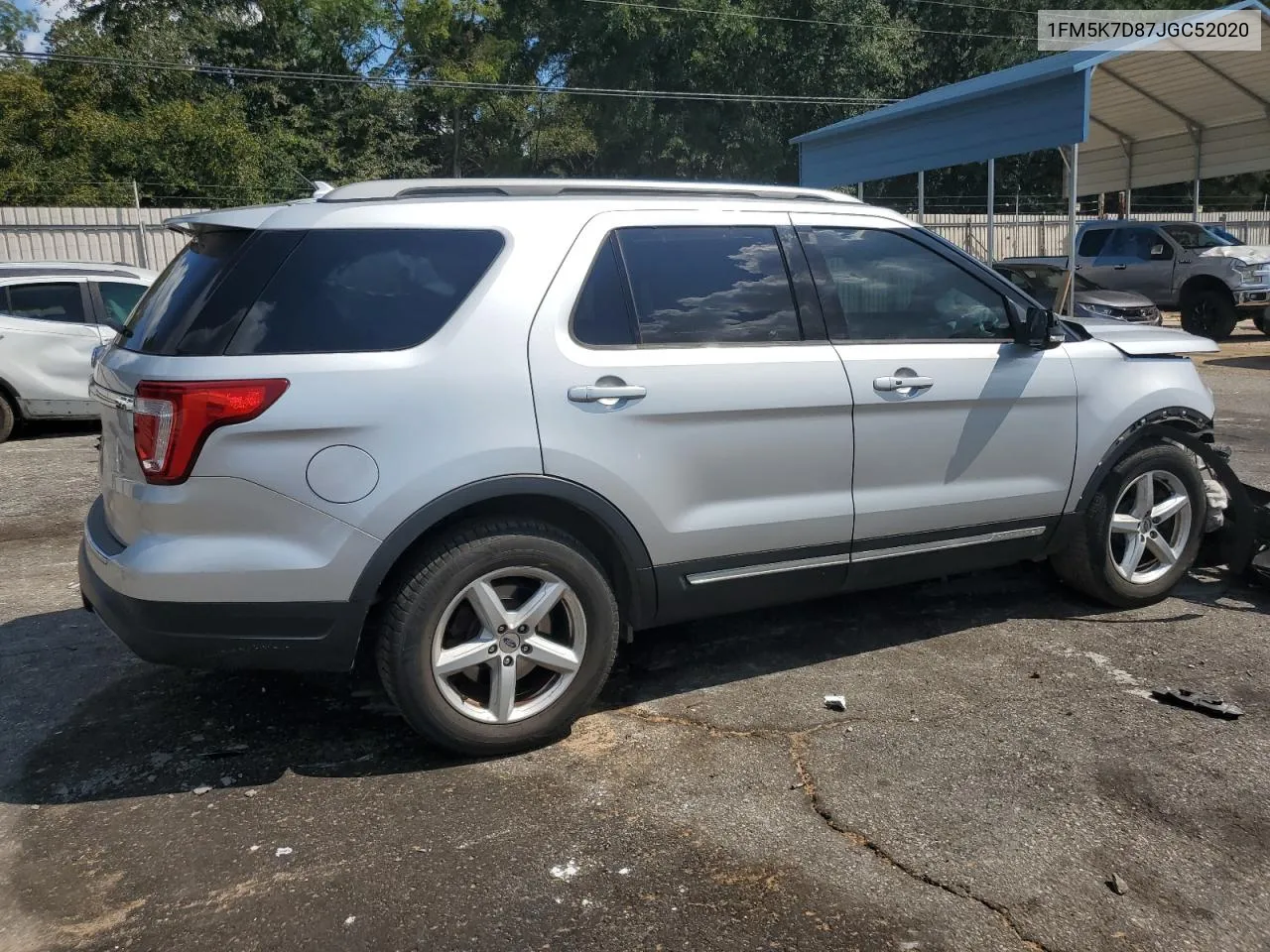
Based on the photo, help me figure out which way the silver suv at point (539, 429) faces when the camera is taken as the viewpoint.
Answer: facing away from the viewer and to the right of the viewer

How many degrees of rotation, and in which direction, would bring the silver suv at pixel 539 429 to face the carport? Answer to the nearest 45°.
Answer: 0° — it already faces it

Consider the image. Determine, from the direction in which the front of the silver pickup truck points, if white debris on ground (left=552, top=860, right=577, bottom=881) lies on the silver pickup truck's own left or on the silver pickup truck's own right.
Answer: on the silver pickup truck's own right

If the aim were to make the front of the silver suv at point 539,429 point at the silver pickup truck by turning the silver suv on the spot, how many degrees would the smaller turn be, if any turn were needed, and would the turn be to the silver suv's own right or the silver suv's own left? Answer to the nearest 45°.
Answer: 0° — it already faces it

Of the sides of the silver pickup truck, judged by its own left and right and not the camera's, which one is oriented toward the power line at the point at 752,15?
back

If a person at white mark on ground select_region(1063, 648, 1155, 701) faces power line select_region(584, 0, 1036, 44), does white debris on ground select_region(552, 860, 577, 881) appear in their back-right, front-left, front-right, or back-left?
back-left

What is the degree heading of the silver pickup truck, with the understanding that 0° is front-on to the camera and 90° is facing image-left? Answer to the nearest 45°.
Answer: approximately 315°

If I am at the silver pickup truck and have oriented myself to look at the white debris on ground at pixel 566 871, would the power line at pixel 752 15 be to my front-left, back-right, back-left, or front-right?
back-right
